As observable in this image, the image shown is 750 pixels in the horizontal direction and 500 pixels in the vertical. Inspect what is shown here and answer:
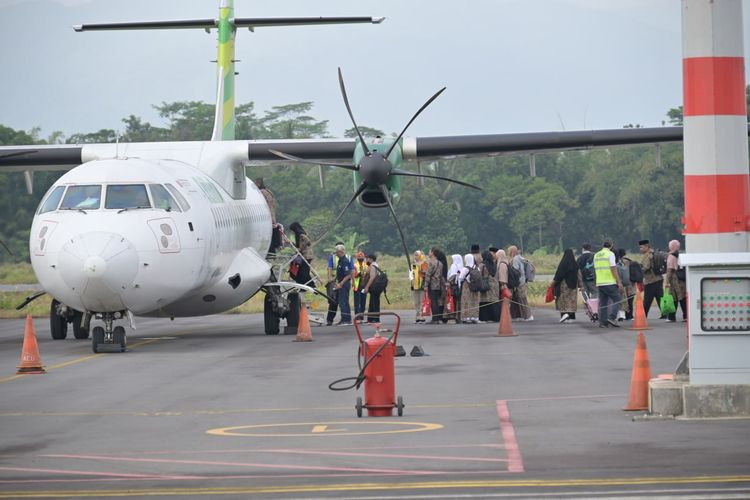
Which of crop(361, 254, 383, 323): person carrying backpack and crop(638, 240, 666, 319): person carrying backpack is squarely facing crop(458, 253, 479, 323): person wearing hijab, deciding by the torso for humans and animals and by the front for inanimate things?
crop(638, 240, 666, 319): person carrying backpack

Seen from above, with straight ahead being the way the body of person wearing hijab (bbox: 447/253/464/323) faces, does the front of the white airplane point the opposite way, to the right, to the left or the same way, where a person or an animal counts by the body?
to the left

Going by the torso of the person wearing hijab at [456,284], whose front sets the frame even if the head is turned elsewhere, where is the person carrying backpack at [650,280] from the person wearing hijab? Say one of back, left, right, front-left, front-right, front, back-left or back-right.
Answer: back

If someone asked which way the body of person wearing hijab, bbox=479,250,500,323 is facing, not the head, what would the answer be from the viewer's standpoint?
to the viewer's left

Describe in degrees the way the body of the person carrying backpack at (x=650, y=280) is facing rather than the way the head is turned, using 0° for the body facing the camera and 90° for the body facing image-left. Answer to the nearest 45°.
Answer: approximately 90°

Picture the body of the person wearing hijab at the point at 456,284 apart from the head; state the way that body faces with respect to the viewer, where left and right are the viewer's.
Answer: facing to the left of the viewer

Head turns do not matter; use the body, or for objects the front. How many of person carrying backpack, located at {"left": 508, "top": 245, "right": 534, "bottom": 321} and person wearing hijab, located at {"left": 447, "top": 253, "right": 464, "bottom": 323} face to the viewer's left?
2

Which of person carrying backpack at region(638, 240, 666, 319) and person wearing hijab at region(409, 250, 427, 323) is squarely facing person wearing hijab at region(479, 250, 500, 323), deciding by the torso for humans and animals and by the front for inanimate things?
the person carrying backpack

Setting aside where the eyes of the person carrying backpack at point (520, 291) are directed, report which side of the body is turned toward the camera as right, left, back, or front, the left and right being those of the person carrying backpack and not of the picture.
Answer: left

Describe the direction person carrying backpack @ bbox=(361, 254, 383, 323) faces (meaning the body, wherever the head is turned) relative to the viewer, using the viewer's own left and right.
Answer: facing to the left of the viewer
